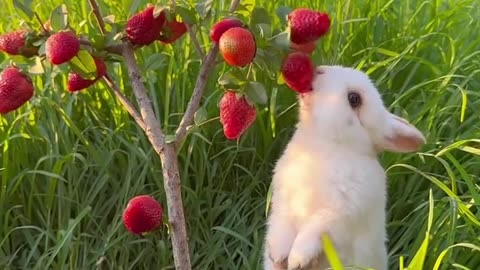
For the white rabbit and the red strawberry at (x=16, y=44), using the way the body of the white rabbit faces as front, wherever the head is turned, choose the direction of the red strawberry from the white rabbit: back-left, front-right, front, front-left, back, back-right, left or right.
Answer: front

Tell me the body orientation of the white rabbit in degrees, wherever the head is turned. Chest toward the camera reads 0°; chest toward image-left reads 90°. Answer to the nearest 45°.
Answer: approximately 90°

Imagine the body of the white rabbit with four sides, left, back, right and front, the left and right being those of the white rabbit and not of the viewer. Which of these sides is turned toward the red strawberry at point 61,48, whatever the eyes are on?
front
